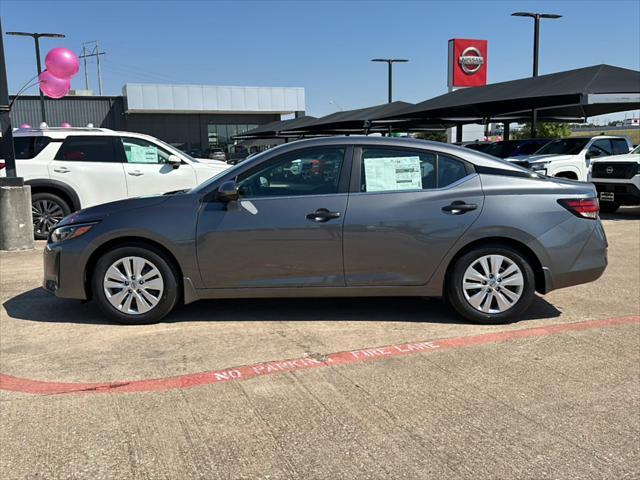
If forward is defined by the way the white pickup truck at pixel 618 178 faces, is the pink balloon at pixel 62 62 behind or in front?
in front

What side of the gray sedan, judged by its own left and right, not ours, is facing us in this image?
left

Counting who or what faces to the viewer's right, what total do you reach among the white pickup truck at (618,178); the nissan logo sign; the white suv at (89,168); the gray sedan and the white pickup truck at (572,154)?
1

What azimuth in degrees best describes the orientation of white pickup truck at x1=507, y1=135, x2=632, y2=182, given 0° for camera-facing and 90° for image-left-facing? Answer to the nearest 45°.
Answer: approximately 45°

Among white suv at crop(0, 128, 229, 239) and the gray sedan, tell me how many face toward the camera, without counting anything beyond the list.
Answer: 0

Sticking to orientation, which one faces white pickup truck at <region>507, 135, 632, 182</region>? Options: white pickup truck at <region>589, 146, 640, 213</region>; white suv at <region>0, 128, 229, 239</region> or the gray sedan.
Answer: white suv at <region>0, 128, 229, 239</region>

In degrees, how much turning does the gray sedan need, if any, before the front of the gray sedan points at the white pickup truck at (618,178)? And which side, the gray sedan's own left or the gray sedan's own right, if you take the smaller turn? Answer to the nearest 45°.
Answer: approximately 135° to the gray sedan's own right

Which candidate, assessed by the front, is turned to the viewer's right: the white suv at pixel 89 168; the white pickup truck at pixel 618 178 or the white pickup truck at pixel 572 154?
the white suv at pixel 89 168

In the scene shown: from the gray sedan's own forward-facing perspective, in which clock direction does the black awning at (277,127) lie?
The black awning is roughly at 3 o'clock from the gray sedan.

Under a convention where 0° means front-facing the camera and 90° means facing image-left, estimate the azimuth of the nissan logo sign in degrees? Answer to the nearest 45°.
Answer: approximately 0°

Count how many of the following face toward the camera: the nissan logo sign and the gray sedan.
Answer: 1

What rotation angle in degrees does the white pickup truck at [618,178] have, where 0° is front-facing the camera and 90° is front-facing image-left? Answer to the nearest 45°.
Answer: approximately 45°

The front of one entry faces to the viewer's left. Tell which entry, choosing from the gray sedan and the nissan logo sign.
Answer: the gray sedan

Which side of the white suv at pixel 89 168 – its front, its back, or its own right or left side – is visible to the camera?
right
